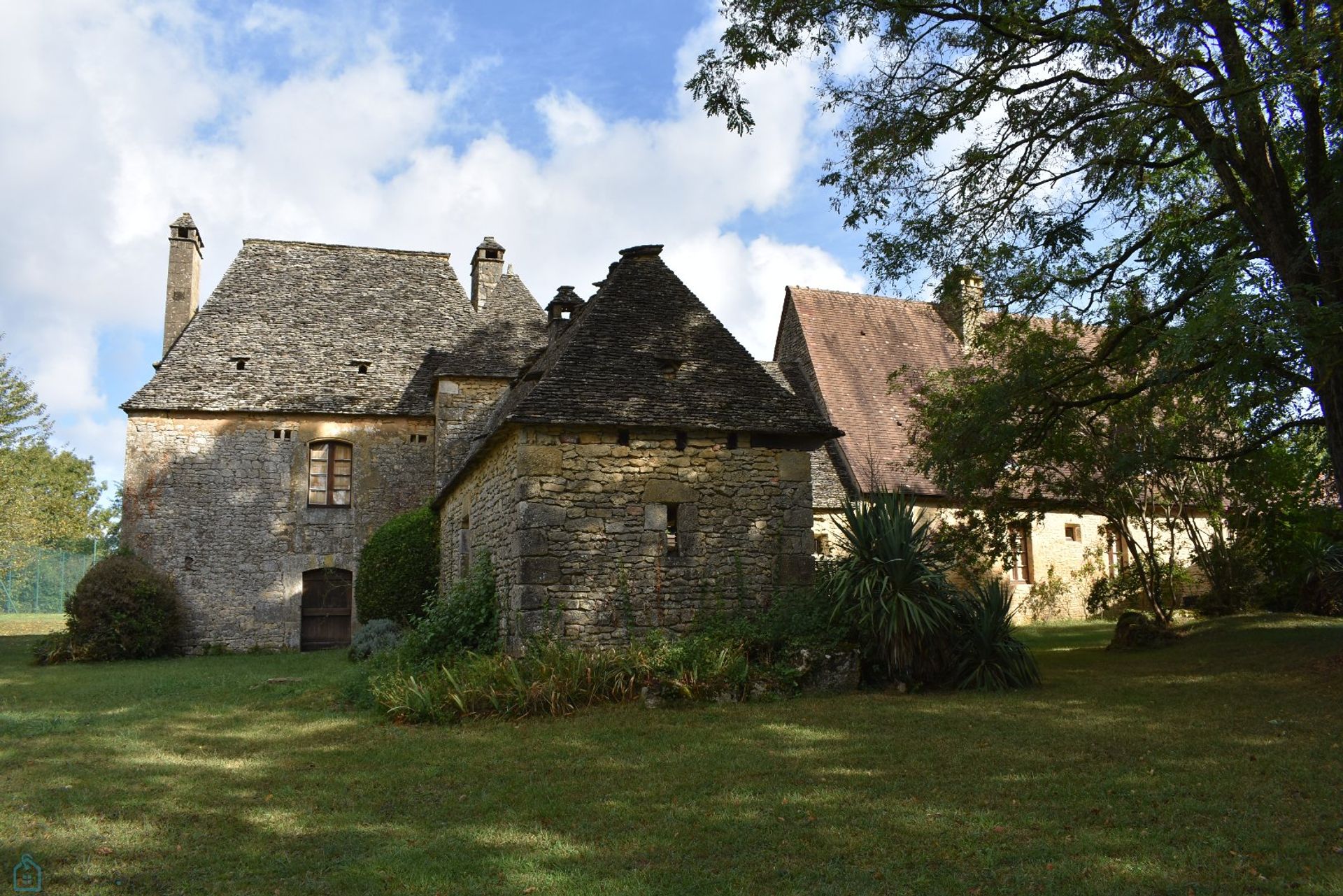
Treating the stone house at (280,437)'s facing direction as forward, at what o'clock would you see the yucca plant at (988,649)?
The yucca plant is roughly at 11 o'clock from the stone house.

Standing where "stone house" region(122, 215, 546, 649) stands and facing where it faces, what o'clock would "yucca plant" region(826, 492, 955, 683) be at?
The yucca plant is roughly at 11 o'clock from the stone house.

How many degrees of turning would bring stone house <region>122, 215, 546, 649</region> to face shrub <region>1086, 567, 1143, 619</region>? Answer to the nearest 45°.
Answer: approximately 45° to its left

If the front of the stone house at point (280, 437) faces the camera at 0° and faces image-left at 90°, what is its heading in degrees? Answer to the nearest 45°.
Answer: approximately 0°

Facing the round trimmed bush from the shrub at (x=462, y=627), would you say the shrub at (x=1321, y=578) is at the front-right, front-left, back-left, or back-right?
back-right

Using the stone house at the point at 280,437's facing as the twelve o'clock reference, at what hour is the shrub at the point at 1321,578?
The shrub is roughly at 10 o'clock from the stone house.

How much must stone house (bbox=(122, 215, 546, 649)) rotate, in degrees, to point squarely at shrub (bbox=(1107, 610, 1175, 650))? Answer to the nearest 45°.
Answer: approximately 45° to its left
